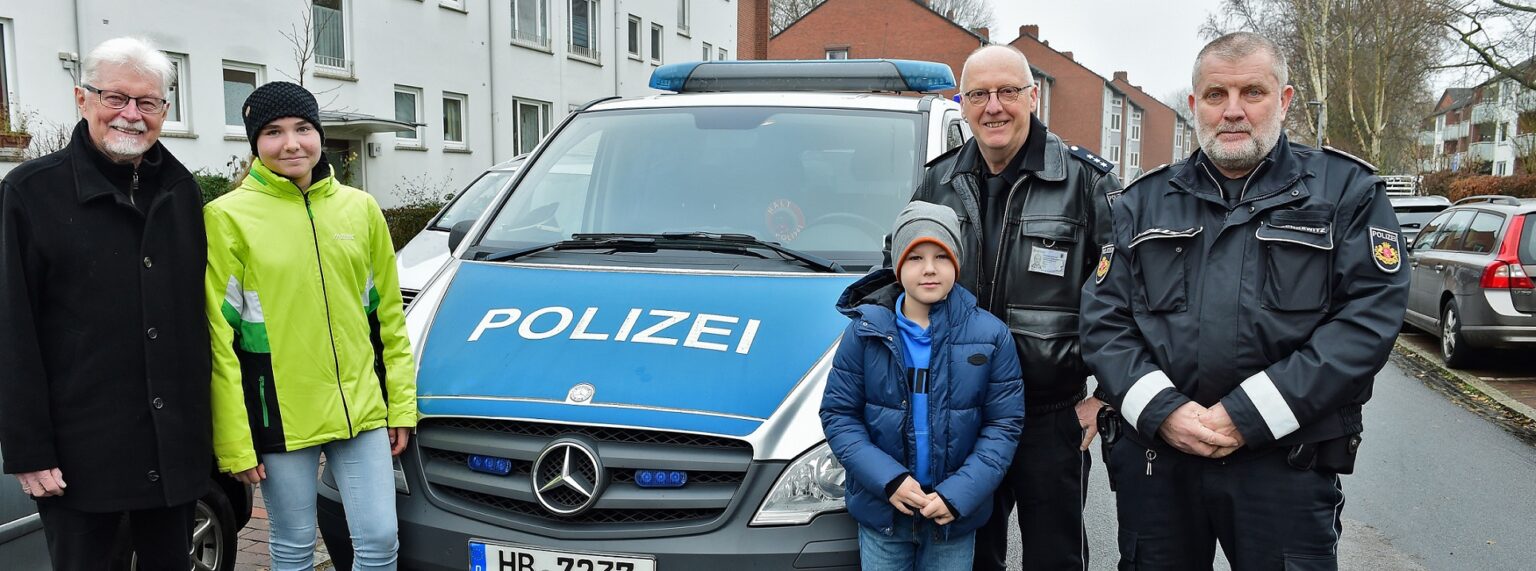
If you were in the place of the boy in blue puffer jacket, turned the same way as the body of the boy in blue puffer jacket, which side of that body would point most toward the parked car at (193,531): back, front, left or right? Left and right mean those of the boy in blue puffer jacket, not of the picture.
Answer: right

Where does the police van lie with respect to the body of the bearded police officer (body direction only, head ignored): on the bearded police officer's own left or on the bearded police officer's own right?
on the bearded police officer's own right

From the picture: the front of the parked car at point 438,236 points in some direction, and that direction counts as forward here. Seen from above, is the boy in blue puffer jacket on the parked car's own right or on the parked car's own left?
on the parked car's own left

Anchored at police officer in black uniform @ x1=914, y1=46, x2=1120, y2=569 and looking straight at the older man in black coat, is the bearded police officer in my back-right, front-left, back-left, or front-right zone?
back-left

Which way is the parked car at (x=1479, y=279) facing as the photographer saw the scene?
facing away from the viewer and to the left of the viewer

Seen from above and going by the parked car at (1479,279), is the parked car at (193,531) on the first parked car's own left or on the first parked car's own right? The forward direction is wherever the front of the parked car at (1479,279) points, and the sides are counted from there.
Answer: on the first parked car's own left

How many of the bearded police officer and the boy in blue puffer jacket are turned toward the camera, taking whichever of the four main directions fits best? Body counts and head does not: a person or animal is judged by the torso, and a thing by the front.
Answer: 2

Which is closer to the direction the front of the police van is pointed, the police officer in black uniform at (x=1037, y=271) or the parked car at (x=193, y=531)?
the parked car
